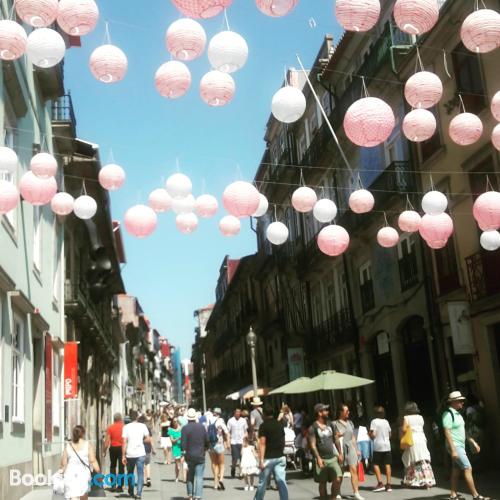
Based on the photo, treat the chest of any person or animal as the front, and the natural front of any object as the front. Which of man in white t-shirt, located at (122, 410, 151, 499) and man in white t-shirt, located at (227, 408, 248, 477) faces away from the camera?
man in white t-shirt, located at (122, 410, 151, 499)

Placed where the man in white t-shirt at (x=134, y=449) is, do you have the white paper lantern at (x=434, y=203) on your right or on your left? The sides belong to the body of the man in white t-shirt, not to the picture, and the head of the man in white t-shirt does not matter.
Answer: on your right

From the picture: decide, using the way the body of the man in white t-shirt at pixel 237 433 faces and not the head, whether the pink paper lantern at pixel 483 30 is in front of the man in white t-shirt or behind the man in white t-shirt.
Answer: in front

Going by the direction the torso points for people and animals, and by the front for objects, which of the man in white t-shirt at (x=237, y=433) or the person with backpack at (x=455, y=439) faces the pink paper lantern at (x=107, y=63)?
the man in white t-shirt

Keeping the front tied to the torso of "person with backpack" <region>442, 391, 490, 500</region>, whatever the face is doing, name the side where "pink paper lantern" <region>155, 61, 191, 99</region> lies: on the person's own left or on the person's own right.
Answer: on the person's own right

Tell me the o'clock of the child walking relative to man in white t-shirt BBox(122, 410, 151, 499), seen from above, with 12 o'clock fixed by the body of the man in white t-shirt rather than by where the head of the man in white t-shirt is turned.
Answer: The child walking is roughly at 2 o'clock from the man in white t-shirt.

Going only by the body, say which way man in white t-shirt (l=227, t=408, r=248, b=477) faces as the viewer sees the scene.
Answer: toward the camera

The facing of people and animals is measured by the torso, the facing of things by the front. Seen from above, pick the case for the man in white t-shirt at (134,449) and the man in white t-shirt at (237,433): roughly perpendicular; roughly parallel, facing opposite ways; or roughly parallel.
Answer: roughly parallel, facing opposite ways

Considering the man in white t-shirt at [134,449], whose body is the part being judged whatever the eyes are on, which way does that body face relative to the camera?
away from the camera
